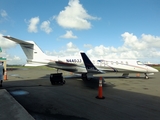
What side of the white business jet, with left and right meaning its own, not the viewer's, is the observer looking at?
right
